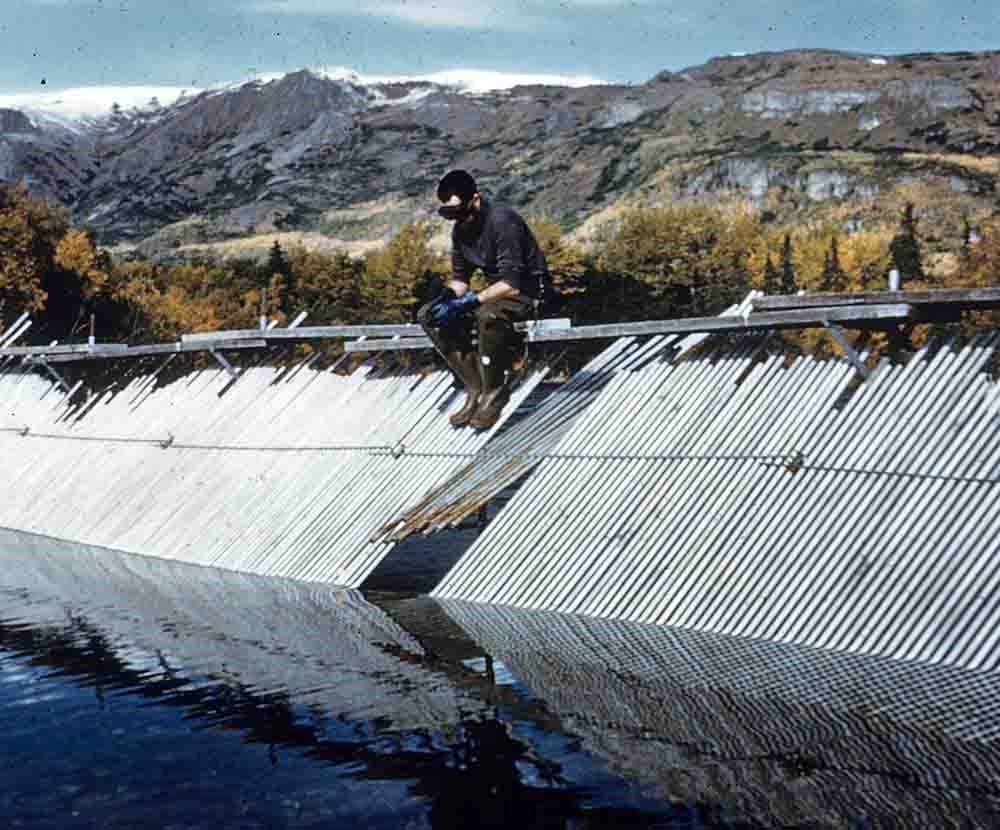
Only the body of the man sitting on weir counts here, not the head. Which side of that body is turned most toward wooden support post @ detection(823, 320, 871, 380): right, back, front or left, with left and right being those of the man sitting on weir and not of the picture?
left

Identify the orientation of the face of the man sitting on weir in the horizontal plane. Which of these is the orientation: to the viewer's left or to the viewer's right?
to the viewer's left

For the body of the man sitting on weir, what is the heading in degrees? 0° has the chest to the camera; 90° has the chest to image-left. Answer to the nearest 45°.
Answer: approximately 45°

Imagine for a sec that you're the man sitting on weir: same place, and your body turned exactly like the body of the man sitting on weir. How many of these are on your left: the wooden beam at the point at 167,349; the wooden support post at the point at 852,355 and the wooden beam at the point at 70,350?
1

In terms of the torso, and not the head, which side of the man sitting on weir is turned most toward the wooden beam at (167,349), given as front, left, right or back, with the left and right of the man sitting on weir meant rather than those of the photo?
right

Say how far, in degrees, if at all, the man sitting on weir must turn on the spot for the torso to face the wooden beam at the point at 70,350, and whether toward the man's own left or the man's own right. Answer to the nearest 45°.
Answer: approximately 90° to the man's own right
